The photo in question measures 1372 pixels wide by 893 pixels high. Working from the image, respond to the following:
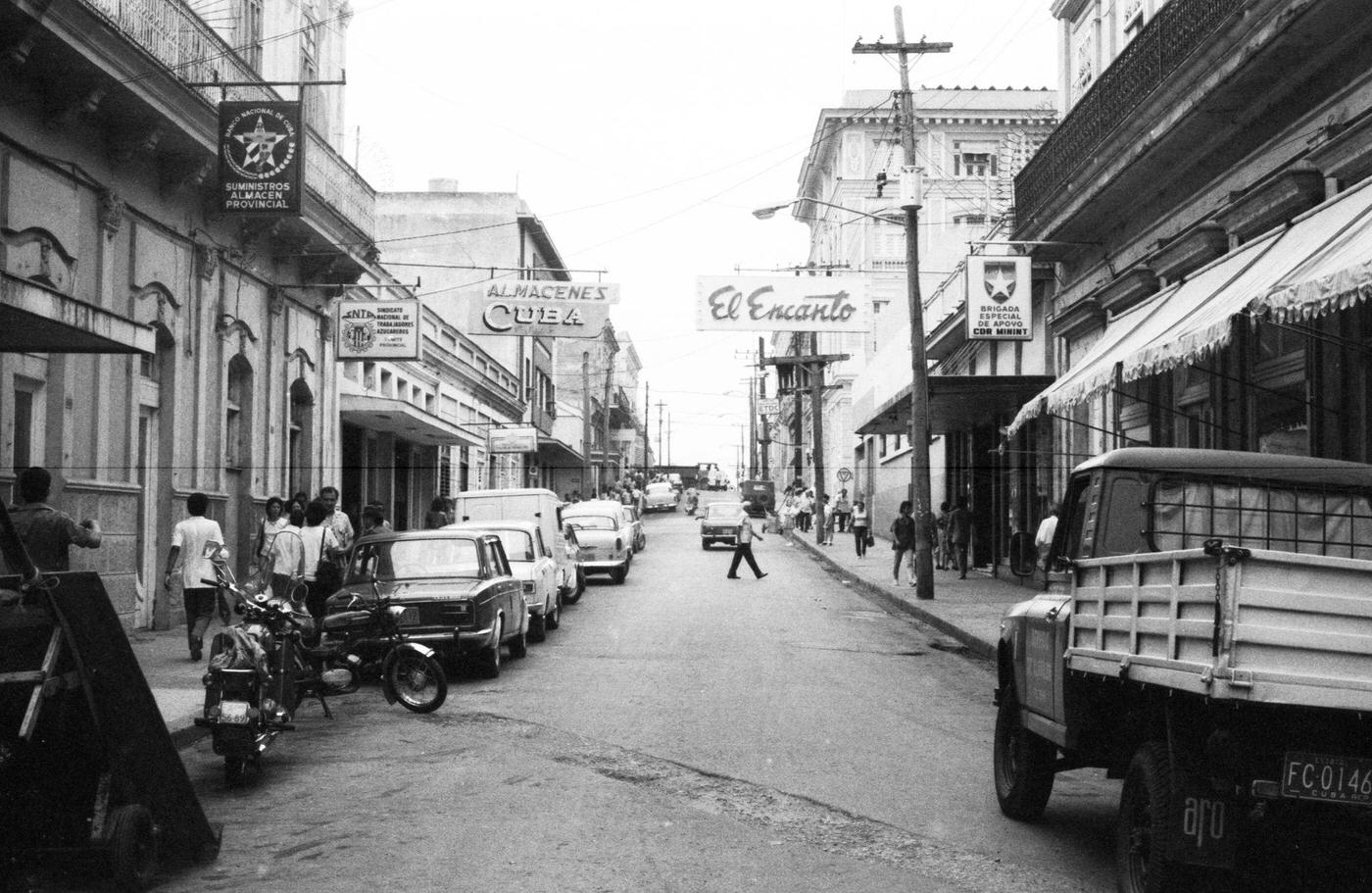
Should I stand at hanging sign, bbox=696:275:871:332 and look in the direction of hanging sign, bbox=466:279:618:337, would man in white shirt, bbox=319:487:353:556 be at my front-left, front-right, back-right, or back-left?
front-left

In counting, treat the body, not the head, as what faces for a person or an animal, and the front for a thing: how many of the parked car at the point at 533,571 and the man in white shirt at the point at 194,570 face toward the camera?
0

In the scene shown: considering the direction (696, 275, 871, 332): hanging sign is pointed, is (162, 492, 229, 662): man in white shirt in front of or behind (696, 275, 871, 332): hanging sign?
in front

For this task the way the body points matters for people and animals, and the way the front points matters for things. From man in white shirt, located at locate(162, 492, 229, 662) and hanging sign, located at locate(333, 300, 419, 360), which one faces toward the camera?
the hanging sign

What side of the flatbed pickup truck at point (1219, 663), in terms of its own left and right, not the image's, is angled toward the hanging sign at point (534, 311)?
front

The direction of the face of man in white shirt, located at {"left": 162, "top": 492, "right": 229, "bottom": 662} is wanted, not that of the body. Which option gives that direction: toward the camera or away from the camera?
away from the camera

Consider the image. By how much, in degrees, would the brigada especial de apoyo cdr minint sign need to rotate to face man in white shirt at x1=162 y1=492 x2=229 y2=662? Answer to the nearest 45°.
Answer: approximately 45° to its right

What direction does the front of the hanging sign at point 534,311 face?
toward the camera

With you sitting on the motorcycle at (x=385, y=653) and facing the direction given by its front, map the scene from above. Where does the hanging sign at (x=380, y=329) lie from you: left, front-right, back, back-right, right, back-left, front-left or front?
back-left

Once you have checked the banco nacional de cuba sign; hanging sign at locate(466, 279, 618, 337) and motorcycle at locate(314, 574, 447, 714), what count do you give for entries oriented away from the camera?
0

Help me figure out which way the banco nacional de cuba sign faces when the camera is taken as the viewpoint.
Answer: facing the viewer

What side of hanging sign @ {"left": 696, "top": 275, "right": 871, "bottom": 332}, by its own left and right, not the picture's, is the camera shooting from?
front

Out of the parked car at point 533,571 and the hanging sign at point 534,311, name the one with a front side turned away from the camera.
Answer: the parked car
